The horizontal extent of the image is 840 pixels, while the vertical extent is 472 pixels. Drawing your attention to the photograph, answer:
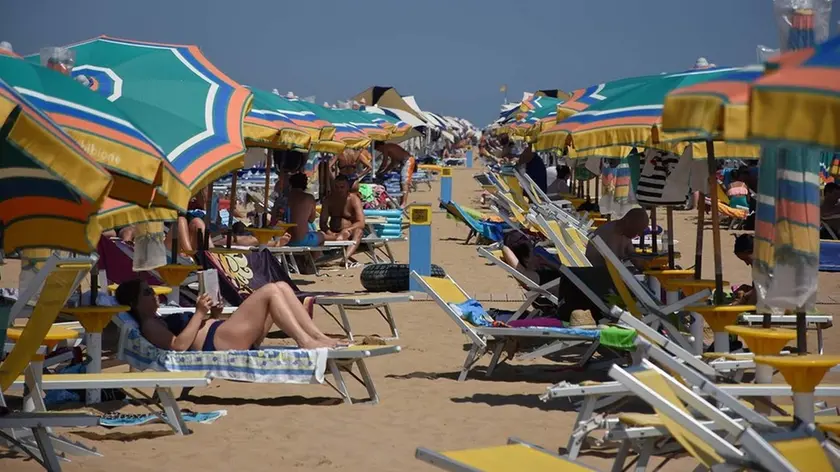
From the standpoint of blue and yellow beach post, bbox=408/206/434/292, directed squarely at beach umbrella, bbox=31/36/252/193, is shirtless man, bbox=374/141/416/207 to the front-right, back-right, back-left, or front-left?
back-right

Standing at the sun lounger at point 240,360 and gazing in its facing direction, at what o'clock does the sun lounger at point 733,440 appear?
the sun lounger at point 733,440 is roughly at 2 o'clock from the sun lounger at point 240,360.

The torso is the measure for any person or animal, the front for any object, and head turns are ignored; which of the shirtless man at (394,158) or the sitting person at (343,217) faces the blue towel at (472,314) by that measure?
the sitting person

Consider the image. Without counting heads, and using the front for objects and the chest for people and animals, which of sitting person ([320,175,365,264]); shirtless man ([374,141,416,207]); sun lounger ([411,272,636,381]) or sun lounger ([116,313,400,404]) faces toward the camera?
the sitting person

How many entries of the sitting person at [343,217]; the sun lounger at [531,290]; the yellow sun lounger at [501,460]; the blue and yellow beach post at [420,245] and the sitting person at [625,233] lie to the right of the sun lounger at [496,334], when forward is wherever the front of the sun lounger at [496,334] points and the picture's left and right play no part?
1

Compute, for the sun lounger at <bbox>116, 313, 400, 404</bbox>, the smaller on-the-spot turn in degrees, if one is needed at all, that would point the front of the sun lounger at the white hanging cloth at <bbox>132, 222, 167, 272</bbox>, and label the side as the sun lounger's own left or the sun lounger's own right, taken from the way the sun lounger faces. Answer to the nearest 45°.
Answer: approximately 135° to the sun lounger's own left

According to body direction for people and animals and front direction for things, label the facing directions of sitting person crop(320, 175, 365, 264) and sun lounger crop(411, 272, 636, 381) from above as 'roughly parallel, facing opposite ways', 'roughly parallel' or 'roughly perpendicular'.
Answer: roughly perpendicular

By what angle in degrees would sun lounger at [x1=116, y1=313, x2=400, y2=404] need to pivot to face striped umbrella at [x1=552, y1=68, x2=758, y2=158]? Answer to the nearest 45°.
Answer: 0° — it already faces it

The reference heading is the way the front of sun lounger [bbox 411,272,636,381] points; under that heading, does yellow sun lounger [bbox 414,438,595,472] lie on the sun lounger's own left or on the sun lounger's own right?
on the sun lounger's own right

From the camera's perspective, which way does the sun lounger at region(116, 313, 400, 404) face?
to the viewer's right

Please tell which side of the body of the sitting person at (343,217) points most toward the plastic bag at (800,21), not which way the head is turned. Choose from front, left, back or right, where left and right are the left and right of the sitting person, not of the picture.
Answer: front
